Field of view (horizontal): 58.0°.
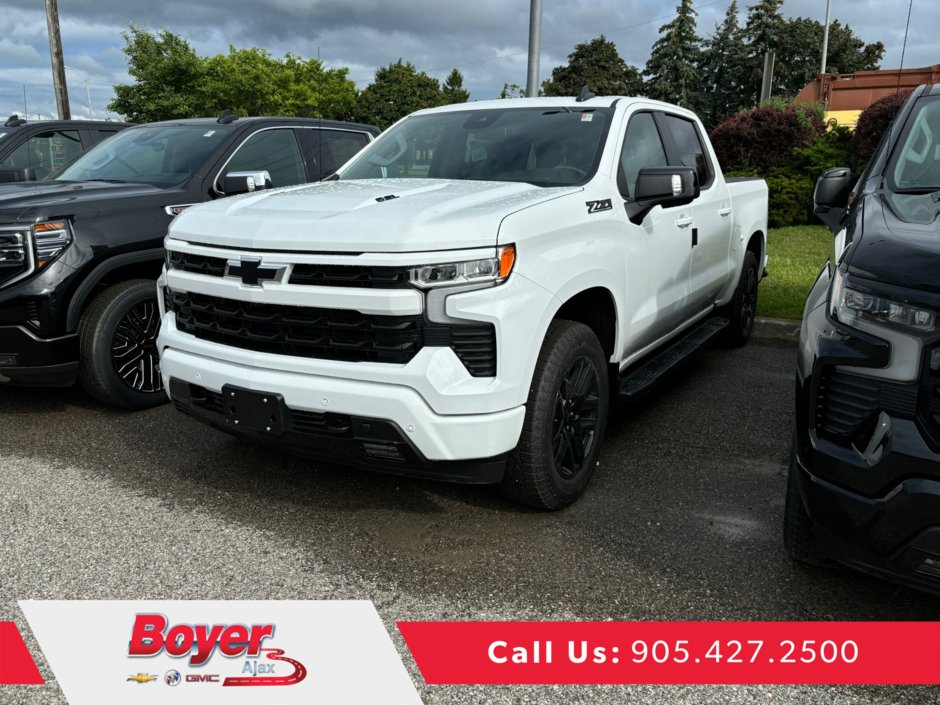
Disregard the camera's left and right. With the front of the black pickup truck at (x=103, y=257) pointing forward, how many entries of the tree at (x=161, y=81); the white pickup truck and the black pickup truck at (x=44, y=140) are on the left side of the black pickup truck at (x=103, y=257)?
1

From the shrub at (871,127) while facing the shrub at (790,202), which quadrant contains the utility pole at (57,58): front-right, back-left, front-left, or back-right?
front-right

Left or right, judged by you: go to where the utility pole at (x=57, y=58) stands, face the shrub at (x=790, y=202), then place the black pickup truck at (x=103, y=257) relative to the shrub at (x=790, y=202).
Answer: right

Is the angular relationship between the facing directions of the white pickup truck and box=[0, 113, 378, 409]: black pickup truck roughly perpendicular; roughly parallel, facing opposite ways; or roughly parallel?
roughly parallel

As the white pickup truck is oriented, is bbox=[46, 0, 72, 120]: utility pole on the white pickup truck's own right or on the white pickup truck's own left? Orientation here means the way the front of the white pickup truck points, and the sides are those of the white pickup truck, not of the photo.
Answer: on the white pickup truck's own right

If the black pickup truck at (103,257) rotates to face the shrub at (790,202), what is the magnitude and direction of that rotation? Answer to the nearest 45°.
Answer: approximately 180°

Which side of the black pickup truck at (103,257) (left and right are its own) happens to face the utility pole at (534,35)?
back

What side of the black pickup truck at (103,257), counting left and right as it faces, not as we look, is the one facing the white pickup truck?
left

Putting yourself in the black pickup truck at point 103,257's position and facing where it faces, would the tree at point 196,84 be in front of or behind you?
behind

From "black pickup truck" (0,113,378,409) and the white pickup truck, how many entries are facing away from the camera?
0

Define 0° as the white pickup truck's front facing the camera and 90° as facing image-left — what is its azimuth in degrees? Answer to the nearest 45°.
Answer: approximately 45°
